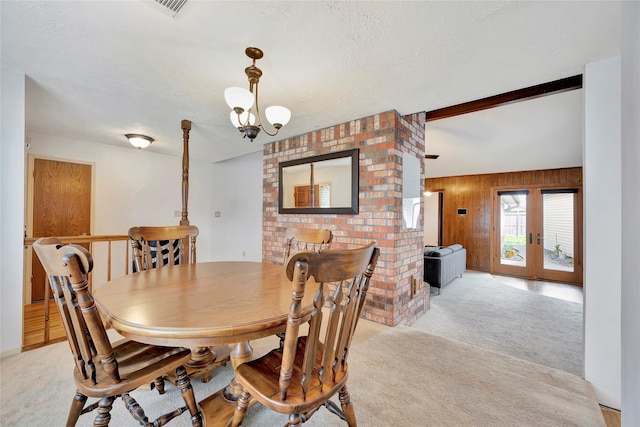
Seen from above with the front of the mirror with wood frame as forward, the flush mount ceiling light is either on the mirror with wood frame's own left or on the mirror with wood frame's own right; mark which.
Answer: on the mirror with wood frame's own right

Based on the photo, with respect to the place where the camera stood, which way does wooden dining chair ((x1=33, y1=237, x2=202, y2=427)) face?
facing away from the viewer and to the right of the viewer

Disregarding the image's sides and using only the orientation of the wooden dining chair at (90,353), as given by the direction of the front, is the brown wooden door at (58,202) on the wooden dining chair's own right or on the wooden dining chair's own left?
on the wooden dining chair's own left

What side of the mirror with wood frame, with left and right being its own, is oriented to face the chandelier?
front

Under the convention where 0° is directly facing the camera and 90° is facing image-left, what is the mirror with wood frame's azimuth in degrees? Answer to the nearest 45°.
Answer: approximately 45°

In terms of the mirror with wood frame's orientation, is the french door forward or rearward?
rearward

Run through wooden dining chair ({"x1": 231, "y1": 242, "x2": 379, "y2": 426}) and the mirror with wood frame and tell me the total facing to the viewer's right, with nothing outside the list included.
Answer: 0

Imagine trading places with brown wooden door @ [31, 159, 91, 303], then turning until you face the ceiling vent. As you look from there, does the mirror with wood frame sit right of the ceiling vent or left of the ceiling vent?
left

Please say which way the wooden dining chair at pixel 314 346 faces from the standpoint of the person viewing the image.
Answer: facing away from the viewer and to the left of the viewer

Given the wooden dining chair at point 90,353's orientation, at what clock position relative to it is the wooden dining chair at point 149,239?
the wooden dining chair at point 149,239 is roughly at 11 o'clock from the wooden dining chair at point 90,353.

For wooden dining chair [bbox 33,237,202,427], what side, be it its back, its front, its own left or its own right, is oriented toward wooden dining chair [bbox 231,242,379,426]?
right

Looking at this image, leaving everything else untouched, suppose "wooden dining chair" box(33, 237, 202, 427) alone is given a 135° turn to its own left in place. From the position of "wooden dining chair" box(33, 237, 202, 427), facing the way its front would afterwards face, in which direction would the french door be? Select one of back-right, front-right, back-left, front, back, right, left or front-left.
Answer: back

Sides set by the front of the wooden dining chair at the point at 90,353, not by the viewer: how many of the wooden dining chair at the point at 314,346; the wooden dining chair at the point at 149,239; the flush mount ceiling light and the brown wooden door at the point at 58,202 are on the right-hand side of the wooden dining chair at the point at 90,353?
1

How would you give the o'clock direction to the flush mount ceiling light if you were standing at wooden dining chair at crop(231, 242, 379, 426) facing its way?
The flush mount ceiling light is roughly at 12 o'clock from the wooden dining chair.
